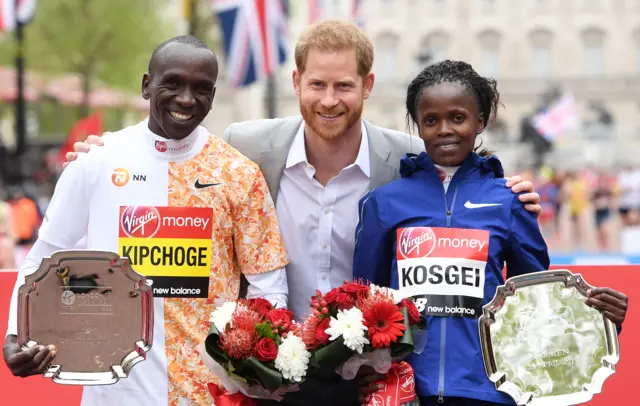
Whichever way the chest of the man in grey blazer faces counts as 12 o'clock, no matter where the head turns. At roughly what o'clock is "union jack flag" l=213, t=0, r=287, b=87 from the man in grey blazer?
The union jack flag is roughly at 6 o'clock from the man in grey blazer.

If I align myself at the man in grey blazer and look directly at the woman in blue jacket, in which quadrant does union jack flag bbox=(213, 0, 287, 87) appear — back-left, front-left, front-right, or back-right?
back-left

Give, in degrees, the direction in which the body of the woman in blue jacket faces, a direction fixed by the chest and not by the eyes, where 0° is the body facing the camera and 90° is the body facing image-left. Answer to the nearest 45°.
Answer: approximately 0°

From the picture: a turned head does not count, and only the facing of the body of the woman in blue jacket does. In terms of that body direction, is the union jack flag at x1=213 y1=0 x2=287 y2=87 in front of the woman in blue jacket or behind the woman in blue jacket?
behind

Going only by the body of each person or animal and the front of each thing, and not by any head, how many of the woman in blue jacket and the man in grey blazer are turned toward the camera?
2

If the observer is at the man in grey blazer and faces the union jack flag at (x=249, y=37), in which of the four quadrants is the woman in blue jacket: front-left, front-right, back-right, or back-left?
back-right

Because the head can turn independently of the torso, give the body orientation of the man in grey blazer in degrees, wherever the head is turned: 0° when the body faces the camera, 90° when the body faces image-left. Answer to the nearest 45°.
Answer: approximately 0°
